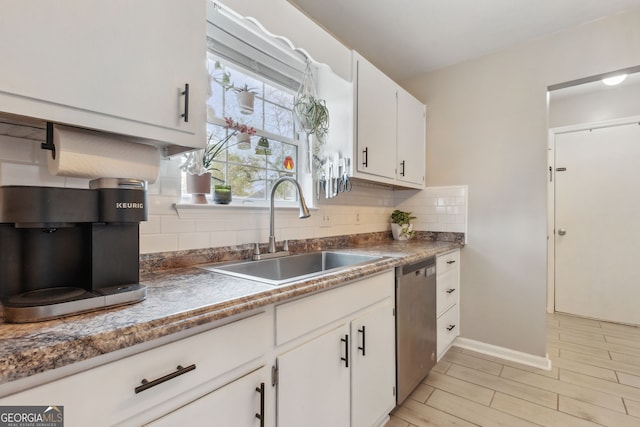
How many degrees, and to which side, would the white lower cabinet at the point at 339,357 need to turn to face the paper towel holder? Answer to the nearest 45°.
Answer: approximately 90° to its right

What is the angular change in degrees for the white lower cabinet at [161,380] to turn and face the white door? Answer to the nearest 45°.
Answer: approximately 45° to its left

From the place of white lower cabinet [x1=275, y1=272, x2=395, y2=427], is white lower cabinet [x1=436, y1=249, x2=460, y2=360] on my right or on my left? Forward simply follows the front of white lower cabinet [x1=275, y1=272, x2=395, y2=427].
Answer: on my left

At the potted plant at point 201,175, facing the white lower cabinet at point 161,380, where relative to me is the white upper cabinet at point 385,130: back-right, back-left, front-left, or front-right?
back-left

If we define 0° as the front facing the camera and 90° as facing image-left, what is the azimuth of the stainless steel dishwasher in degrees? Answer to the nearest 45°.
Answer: approximately 315°

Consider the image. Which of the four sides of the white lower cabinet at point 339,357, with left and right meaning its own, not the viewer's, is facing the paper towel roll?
right

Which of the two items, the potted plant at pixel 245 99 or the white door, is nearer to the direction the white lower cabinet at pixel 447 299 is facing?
the white door

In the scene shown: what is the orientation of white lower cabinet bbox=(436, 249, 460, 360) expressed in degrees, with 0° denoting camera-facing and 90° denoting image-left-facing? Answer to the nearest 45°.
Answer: approximately 270°

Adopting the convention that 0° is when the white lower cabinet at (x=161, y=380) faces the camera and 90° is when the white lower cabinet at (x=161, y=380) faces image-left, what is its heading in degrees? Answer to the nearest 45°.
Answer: approximately 315°
